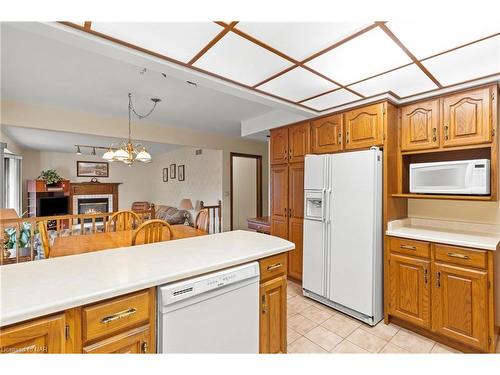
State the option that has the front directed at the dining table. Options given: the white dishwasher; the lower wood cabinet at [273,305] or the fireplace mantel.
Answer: the fireplace mantel

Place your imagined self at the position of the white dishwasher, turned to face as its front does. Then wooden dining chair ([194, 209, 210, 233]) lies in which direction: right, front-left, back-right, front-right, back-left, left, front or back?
back-left

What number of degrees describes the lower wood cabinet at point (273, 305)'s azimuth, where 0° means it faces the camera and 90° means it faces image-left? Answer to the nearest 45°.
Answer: approximately 315°

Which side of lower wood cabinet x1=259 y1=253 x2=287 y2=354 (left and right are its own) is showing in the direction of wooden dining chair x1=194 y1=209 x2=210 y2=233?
back

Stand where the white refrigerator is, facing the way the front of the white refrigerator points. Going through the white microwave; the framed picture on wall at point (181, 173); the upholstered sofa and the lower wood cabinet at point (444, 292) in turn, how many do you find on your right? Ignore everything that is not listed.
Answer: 2

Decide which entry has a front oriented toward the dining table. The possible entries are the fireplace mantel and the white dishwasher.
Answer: the fireplace mantel

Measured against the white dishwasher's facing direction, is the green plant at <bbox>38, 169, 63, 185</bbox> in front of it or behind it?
behind

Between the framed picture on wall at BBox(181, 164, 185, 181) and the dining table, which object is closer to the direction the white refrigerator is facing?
the dining table

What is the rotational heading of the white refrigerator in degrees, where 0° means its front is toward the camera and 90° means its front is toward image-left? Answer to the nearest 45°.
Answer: approximately 45°

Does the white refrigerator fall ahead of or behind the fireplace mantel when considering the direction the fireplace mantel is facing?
ahead

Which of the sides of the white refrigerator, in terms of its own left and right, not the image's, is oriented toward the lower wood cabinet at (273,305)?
front

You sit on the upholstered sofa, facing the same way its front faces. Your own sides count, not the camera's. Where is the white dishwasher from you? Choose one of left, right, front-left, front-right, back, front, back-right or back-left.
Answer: front-left
